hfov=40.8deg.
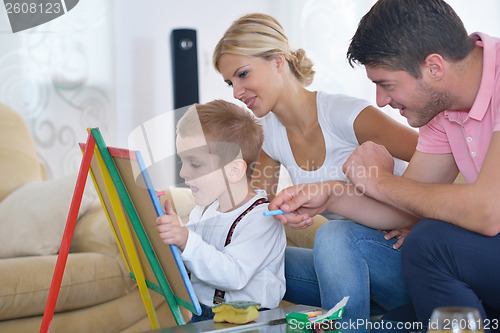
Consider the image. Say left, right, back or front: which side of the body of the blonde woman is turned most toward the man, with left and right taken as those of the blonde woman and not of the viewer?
left

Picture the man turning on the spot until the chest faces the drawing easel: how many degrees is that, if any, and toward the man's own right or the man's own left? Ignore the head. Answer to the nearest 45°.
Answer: approximately 45° to the man's own right

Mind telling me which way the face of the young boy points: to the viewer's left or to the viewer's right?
to the viewer's left

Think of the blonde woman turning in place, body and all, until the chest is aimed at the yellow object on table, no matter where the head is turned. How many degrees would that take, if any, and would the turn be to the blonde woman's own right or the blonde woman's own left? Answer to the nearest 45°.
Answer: approximately 45° to the blonde woman's own left

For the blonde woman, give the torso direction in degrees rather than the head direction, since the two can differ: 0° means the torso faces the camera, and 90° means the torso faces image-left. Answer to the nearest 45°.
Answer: approximately 45°

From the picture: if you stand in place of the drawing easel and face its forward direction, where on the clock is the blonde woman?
The blonde woman is roughly at 12 o'clock from the drawing easel.
